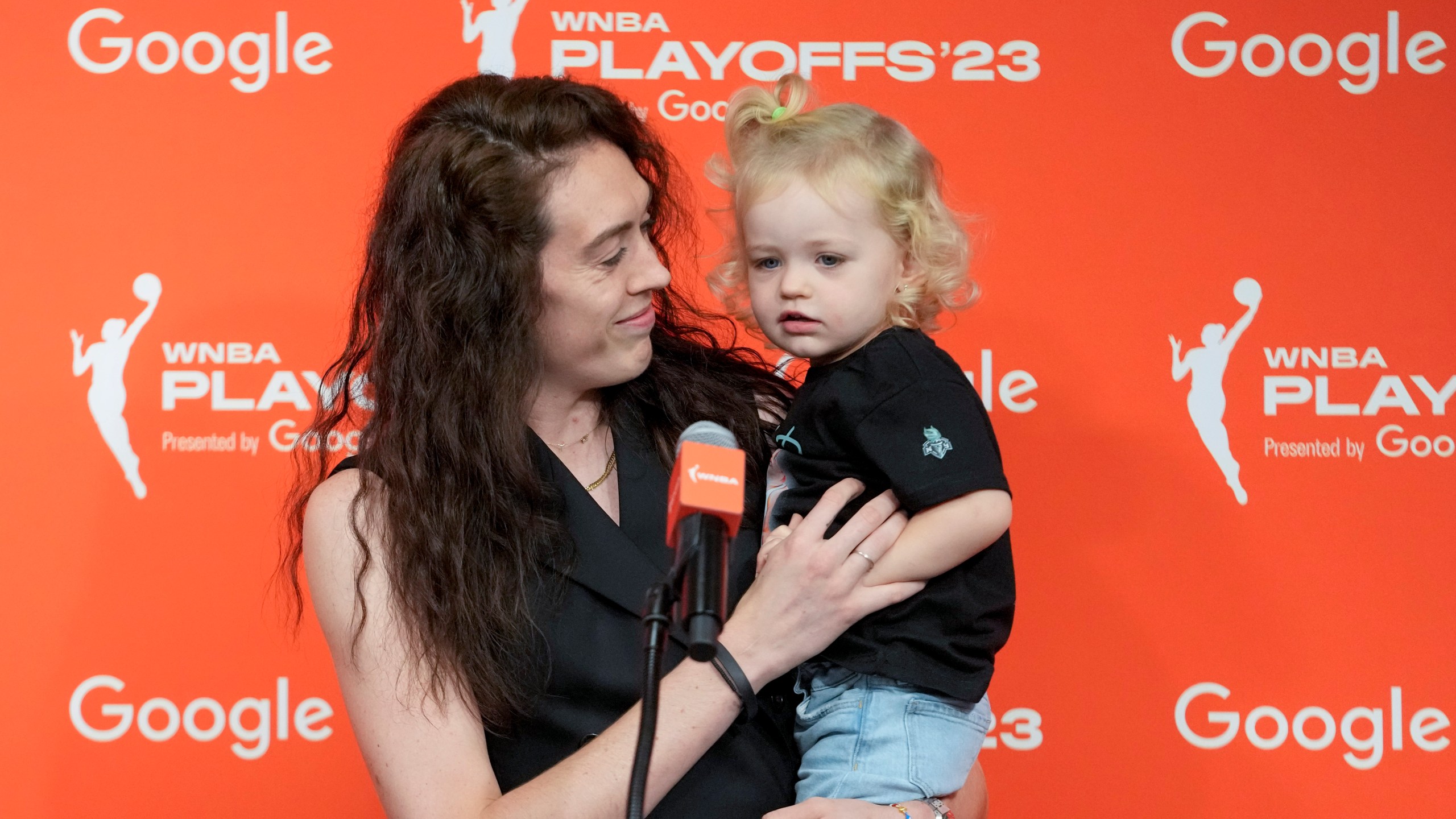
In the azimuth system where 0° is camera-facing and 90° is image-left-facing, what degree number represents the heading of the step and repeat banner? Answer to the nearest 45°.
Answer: approximately 0°

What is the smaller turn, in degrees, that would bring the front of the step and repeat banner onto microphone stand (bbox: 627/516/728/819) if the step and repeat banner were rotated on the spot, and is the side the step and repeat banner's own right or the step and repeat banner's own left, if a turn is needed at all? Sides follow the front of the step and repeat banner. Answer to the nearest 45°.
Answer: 0° — it already faces it

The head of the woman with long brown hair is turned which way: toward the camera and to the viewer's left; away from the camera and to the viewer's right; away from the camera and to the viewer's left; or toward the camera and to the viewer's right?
toward the camera and to the viewer's right

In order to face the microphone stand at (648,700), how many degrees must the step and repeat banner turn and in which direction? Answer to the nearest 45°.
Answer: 0° — it already faces it

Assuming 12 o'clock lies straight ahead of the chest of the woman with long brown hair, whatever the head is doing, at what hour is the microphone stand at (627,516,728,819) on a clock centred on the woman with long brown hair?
The microphone stand is roughly at 1 o'clock from the woman with long brown hair.

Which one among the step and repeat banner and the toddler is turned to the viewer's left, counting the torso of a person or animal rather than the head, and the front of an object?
the toddler
